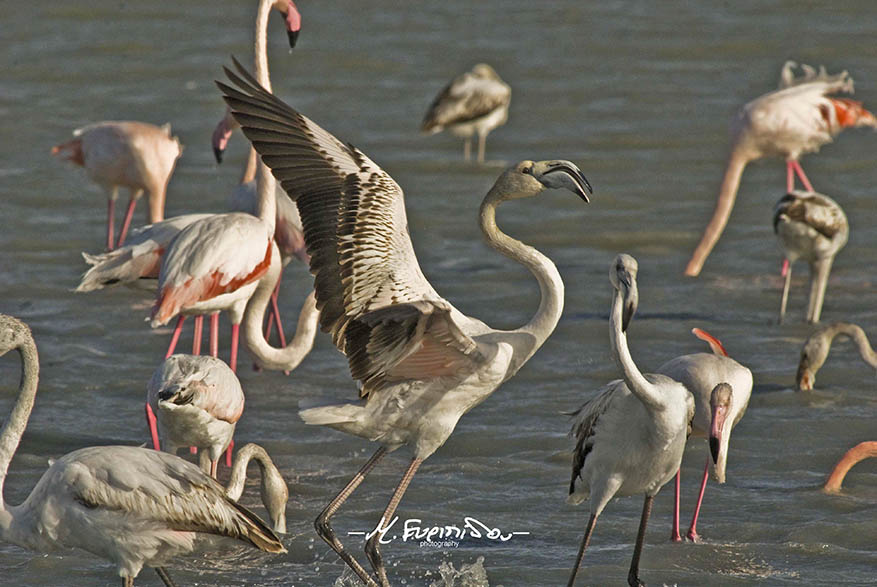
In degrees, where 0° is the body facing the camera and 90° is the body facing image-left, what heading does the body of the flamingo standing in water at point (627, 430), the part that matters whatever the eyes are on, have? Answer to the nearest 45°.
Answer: approximately 315°

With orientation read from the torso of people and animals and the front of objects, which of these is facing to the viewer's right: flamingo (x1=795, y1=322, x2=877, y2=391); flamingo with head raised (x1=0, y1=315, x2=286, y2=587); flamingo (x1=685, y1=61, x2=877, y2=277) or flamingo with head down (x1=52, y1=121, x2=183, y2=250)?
flamingo with head down (x1=52, y1=121, x2=183, y2=250)

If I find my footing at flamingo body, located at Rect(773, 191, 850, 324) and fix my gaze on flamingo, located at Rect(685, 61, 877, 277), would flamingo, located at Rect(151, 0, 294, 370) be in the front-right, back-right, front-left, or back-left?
back-left

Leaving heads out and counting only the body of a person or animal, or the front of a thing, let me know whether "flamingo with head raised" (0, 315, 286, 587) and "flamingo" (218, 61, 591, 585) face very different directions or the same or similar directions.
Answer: very different directions

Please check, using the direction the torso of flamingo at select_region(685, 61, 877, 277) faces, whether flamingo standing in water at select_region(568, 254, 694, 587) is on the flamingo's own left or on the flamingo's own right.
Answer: on the flamingo's own left

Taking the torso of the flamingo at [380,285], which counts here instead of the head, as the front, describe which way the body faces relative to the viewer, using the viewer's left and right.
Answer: facing to the right of the viewer

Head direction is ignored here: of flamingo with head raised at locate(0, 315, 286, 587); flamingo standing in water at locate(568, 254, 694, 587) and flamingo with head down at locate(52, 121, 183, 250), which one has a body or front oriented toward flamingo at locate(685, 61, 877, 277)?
flamingo with head down at locate(52, 121, 183, 250)

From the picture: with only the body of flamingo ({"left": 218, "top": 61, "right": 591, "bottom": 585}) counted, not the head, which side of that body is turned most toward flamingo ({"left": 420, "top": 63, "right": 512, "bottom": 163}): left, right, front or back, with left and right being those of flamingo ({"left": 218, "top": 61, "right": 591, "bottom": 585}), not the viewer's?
left

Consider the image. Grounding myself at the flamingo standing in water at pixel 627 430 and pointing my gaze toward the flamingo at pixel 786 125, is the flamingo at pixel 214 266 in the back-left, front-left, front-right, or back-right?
front-left

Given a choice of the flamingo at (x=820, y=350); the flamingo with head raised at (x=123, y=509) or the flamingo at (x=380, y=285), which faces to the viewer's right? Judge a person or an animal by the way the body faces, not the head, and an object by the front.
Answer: the flamingo at (x=380, y=285)

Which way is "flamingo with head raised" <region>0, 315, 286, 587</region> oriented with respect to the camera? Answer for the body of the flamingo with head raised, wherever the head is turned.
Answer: to the viewer's left

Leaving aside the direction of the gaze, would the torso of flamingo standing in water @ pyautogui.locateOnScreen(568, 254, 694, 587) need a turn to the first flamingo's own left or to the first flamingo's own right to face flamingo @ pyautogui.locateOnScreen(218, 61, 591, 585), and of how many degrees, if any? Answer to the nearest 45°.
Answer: approximately 135° to the first flamingo's own right

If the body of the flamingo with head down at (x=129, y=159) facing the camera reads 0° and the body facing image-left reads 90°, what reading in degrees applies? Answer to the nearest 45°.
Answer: approximately 270°

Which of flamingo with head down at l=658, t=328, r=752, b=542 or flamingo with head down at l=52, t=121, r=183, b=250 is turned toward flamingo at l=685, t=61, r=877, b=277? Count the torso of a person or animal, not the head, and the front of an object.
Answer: flamingo with head down at l=52, t=121, r=183, b=250
